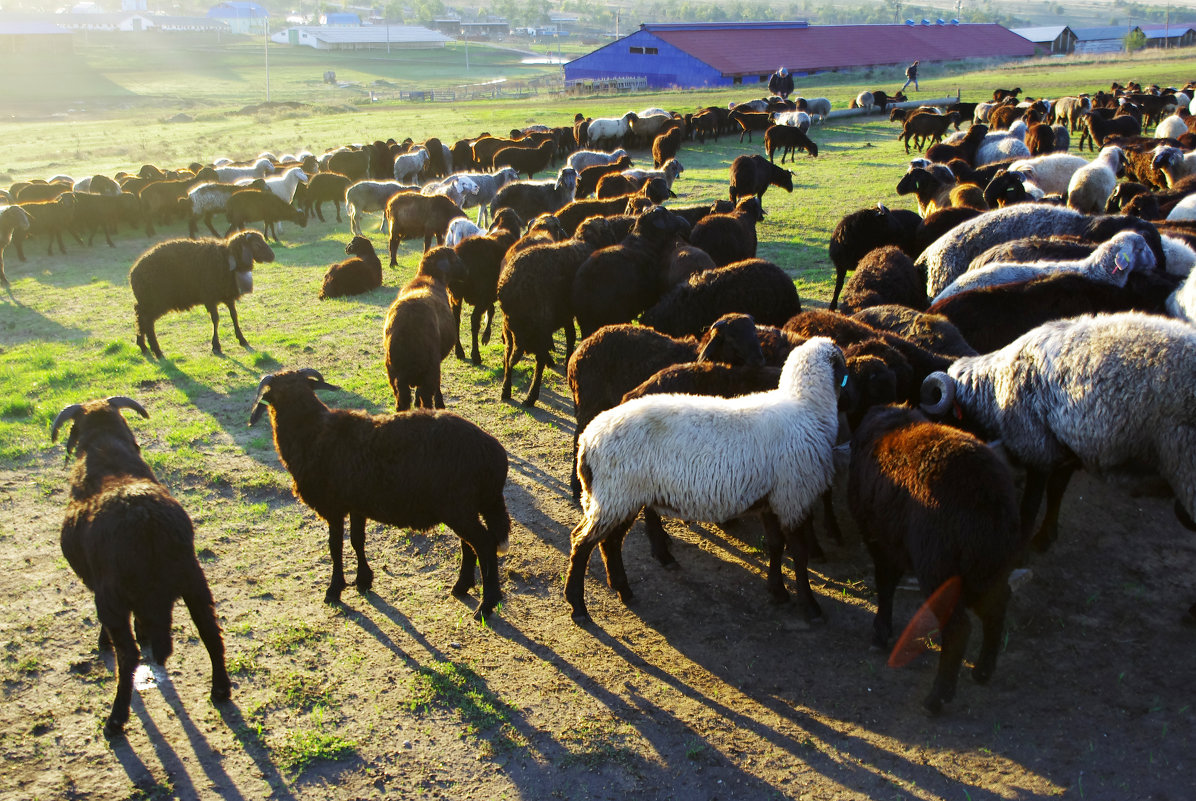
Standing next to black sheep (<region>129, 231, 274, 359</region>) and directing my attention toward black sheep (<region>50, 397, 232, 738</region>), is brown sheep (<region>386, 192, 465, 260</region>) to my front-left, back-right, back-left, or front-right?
back-left

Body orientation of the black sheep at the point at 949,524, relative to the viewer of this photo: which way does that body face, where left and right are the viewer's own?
facing away from the viewer and to the left of the viewer

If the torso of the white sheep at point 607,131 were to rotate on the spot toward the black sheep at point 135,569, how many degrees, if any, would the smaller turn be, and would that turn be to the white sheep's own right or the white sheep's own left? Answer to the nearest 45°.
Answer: approximately 90° to the white sheep's own right

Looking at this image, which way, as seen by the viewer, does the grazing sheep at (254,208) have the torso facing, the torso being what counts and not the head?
to the viewer's right

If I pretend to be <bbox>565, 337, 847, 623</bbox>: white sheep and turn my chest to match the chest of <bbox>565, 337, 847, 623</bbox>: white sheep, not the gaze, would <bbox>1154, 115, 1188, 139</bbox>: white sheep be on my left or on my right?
on my left

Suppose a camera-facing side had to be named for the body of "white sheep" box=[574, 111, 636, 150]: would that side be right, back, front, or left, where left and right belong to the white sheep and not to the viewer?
right

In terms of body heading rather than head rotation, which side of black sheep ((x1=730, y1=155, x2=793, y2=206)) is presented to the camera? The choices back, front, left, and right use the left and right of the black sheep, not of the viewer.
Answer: right
